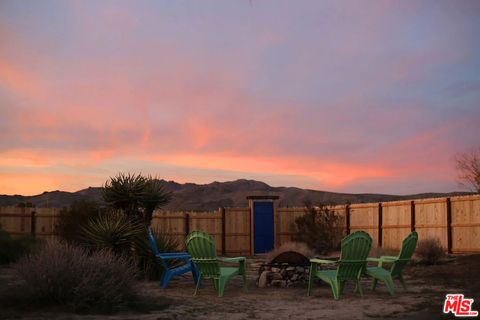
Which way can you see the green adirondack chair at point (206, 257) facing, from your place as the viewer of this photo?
facing away from the viewer and to the right of the viewer

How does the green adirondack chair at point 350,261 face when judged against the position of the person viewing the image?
facing away from the viewer and to the left of the viewer

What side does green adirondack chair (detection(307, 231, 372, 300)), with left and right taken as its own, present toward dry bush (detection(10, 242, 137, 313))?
left

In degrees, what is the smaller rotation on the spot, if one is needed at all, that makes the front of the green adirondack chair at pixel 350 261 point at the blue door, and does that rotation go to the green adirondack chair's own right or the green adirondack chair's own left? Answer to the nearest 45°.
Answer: approximately 45° to the green adirondack chair's own right

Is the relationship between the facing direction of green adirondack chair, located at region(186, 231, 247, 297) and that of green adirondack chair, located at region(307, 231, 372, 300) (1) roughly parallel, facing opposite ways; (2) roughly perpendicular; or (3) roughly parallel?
roughly perpendicular

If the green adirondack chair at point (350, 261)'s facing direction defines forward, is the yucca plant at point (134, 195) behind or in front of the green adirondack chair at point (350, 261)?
in front

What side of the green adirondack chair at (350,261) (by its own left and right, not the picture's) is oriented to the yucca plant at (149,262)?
front

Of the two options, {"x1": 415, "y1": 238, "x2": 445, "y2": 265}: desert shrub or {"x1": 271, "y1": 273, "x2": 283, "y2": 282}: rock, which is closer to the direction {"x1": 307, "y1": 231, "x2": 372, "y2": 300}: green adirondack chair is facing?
the rock

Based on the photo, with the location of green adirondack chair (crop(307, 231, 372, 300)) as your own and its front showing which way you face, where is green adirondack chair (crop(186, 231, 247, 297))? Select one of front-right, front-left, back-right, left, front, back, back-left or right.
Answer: front-left

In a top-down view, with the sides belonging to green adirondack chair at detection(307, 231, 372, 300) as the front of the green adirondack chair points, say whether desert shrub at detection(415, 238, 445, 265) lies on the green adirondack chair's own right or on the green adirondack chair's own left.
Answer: on the green adirondack chair's own right

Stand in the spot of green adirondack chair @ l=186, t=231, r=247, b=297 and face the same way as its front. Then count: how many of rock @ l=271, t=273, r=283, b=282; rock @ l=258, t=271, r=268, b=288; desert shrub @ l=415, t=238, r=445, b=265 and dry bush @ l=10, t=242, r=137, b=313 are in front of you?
3

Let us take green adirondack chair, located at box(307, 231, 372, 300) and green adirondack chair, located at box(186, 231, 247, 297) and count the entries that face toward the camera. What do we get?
0
